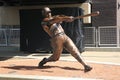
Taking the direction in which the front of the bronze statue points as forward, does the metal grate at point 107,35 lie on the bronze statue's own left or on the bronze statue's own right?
on the bronze statue's own left

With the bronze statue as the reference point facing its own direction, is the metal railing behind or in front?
behind

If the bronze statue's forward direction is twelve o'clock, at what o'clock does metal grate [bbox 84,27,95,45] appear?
The metal grate is roughly at 8 o'clock from the bronze statue.

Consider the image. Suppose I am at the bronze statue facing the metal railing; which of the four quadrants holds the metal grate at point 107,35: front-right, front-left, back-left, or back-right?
front-right

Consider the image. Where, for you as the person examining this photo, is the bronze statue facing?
facing the viewer and to the right of the viewer
